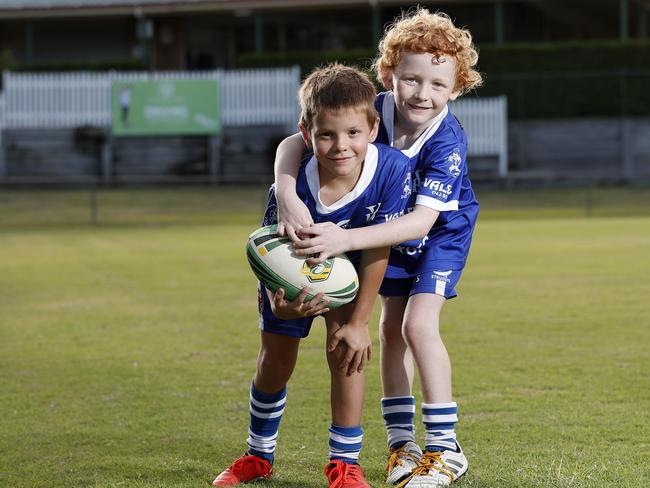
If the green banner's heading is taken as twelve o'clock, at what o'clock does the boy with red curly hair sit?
The boy with red curly hair is roughly at 12 o'clock from the green banner.

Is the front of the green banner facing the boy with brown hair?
yes

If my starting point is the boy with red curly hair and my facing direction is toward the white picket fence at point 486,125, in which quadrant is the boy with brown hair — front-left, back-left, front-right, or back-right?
back-left

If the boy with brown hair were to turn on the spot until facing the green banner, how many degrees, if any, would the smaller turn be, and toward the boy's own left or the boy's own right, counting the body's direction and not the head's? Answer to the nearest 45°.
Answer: approximately 180°

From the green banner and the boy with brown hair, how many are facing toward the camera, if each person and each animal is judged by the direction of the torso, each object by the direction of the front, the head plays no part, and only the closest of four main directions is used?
2

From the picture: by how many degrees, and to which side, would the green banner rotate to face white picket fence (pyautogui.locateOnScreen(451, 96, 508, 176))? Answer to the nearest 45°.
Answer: approximately 90° to its left

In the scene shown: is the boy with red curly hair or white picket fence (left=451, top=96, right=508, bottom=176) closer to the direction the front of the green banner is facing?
the boy with red curly hair

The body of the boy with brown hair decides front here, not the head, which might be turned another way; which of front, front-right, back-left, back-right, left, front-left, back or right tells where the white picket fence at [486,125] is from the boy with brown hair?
back
